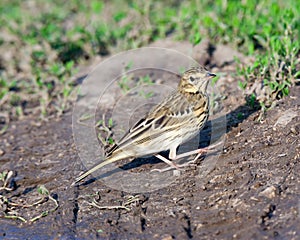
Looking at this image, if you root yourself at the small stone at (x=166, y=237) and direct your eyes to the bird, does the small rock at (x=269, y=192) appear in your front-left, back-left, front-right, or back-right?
front-right

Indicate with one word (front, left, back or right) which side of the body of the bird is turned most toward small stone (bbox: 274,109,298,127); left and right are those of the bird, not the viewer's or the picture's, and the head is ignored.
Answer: front

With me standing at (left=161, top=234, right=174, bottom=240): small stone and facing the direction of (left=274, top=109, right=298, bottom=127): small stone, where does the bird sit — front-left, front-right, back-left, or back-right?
front-left

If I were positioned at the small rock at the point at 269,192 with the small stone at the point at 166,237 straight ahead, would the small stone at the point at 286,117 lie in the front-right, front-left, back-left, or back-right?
back-right

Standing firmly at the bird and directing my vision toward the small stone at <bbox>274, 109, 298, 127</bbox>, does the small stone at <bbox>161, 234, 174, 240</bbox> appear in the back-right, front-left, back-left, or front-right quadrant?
back-right

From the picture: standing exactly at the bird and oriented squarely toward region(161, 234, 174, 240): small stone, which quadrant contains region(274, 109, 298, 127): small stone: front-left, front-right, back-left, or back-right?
back-left

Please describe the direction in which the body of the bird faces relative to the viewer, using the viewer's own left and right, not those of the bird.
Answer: facing to the right of the viewer

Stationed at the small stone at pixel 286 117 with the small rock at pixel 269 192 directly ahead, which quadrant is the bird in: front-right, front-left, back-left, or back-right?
front-right
